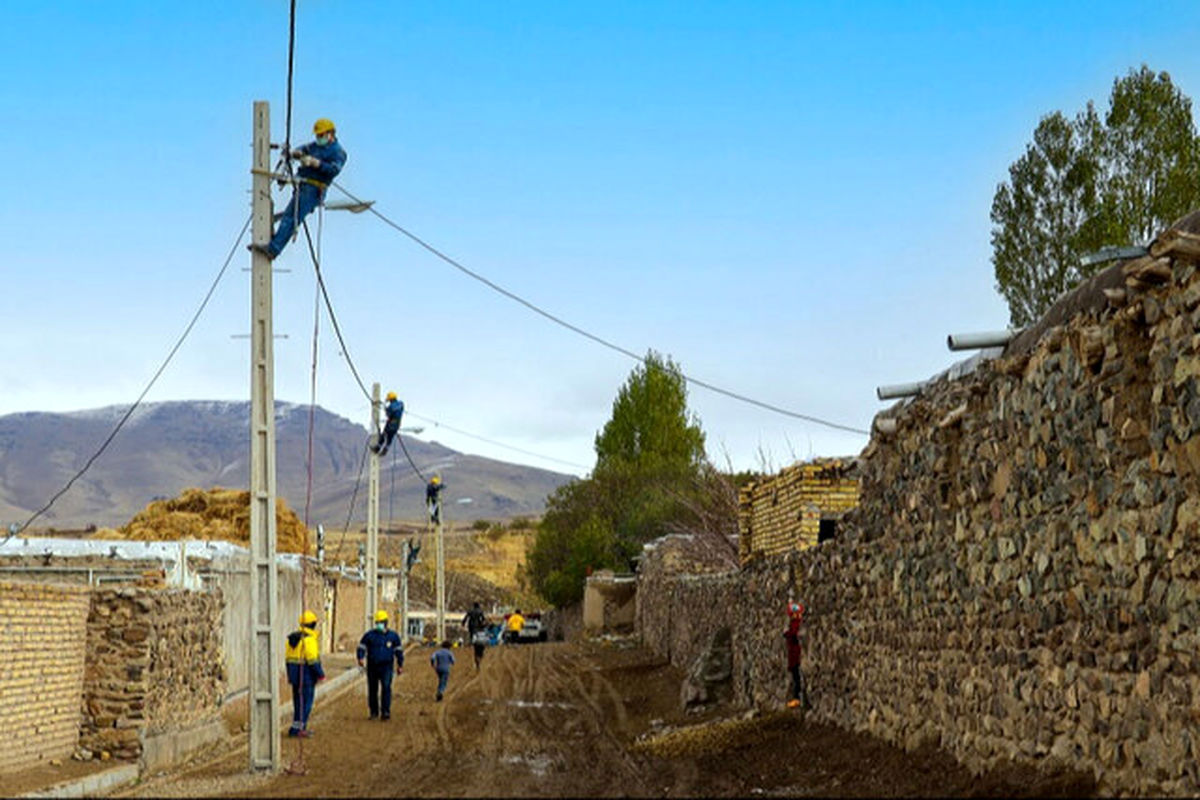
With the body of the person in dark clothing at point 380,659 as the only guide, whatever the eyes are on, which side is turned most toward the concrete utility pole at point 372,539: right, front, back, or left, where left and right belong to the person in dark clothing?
back

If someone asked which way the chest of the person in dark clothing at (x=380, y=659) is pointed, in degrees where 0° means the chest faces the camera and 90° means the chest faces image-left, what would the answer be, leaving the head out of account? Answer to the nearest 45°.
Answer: approximately 0°

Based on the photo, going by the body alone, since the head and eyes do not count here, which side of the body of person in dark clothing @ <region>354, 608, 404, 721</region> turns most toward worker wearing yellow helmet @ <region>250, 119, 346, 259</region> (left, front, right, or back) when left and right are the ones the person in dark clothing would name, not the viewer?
front

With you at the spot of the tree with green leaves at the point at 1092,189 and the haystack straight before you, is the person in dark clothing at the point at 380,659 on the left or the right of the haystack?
left

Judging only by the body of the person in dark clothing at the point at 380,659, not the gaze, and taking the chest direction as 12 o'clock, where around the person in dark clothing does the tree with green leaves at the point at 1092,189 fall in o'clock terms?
The tree with green leaves is roughly at 8 o'clock from the person in dark clothing.

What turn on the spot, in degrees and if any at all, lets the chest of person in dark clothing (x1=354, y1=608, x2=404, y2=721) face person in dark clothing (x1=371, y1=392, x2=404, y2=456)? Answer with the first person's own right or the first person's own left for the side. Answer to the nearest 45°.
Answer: approximately 180°

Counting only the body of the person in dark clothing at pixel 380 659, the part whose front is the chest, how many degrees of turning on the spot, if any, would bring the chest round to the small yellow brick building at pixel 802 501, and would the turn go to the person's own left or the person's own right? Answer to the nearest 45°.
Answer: approximately 90° to the person's own left

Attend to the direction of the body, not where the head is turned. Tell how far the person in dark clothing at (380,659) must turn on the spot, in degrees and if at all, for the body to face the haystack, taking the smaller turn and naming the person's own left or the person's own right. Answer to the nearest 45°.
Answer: approximately 180°

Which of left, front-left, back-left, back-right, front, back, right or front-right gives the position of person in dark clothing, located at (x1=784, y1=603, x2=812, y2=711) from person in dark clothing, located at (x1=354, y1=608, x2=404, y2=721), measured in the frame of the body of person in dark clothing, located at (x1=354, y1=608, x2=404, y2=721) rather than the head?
front-left

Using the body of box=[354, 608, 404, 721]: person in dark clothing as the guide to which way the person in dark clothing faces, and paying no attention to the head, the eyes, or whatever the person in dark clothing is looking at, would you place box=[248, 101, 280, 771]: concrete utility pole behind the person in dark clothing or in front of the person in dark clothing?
in front

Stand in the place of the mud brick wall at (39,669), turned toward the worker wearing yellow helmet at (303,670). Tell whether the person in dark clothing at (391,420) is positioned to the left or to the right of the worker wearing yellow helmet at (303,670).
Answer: left

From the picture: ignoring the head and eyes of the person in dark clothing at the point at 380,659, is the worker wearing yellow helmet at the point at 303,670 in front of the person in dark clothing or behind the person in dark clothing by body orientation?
in front
